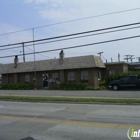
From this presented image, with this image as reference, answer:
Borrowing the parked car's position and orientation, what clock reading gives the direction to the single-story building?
The single-story building is roughly at 1 o'clock from the parked car.

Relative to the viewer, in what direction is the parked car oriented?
to the viewer's left

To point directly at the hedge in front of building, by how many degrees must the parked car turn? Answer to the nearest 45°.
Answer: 0° — it already faces it
